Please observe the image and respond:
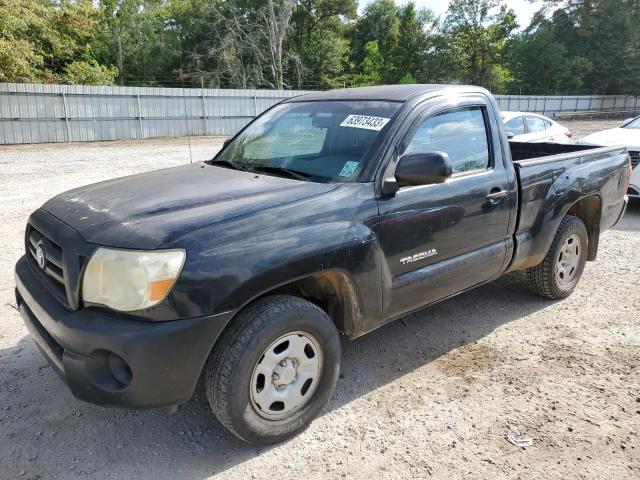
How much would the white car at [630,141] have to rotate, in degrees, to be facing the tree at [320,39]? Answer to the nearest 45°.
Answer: approximately 90° to its right

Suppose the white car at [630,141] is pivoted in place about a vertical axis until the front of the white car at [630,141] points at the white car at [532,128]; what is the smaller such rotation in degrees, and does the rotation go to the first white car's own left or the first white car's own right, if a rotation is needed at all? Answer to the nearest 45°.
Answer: approximately 90° to the first white car's own right

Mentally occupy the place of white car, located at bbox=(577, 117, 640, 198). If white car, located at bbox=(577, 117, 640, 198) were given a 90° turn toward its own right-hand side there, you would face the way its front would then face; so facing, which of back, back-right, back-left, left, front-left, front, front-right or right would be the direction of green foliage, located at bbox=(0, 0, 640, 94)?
front

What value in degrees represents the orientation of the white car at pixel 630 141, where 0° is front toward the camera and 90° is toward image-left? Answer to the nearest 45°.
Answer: approximately 45°

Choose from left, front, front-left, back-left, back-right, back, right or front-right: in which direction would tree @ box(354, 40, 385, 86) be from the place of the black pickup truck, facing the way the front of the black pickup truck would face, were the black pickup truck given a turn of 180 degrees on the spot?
front-left

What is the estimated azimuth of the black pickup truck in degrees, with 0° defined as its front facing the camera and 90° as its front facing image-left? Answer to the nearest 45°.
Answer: approximately 45°

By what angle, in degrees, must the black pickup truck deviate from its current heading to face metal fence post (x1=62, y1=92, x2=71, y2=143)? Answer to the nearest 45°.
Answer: approximately 90° to its right

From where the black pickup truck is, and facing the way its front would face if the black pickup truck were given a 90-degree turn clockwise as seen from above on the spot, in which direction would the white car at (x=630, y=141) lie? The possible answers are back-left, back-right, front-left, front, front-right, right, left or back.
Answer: right

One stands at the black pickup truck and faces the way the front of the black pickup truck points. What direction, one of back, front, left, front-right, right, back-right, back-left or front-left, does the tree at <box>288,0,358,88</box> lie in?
back-right

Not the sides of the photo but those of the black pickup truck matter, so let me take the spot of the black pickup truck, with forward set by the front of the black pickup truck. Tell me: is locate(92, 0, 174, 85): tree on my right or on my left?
on my right
